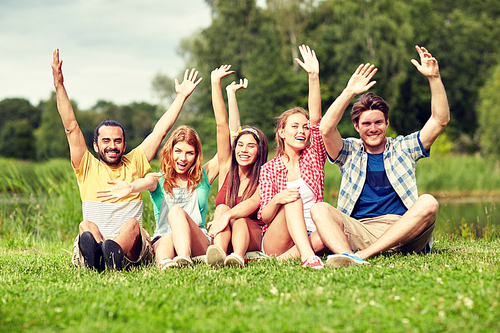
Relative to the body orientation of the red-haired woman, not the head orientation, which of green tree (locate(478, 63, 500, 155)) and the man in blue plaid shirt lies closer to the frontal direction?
the man in blue plaid shirt

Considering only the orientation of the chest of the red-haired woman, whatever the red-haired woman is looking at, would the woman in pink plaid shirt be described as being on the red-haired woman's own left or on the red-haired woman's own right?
on the red-haired woman's own left

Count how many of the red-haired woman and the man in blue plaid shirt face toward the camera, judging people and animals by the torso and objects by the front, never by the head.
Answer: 2

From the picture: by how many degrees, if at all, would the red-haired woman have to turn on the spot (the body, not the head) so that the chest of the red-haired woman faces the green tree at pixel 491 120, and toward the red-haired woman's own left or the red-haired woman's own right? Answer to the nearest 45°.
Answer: approximately 135° to the red-haired woman's own left

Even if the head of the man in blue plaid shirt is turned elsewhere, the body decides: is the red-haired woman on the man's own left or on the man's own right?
on the man's own right

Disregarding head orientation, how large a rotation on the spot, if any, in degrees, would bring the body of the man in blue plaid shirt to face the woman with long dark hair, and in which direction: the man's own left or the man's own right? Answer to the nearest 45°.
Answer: approximately 90° to the man's own right

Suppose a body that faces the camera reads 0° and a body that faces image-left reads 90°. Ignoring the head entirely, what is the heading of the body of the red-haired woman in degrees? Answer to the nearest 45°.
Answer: approximately 0°

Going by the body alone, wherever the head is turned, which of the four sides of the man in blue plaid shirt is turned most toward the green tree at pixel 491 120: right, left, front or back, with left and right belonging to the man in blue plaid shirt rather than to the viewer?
back
